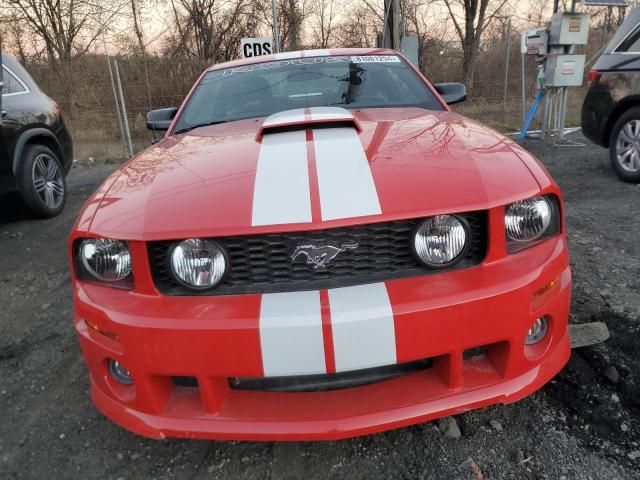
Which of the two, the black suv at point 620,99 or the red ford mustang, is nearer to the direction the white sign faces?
the red ford mustang

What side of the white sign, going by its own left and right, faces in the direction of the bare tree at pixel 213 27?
back

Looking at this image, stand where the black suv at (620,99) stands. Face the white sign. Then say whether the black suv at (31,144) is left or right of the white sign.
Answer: left

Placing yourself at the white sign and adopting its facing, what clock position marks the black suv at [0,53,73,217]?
The black suv is roughly at 1 o'clock from the white sign.

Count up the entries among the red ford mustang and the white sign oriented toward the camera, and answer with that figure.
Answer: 2

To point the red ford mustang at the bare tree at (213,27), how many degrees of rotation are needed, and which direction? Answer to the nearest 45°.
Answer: approximately 180°

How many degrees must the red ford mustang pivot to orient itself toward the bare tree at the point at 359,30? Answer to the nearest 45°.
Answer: approximately 180°

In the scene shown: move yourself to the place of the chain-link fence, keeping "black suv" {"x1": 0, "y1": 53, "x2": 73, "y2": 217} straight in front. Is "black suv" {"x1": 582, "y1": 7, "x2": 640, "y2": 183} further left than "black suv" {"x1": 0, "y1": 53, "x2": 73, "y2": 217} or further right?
left

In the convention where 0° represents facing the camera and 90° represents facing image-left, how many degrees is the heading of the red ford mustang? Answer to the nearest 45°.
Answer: approximately 0°

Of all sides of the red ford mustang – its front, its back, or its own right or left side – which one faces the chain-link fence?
back

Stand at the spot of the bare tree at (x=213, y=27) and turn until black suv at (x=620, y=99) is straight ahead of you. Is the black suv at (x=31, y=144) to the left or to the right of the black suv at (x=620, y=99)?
right
